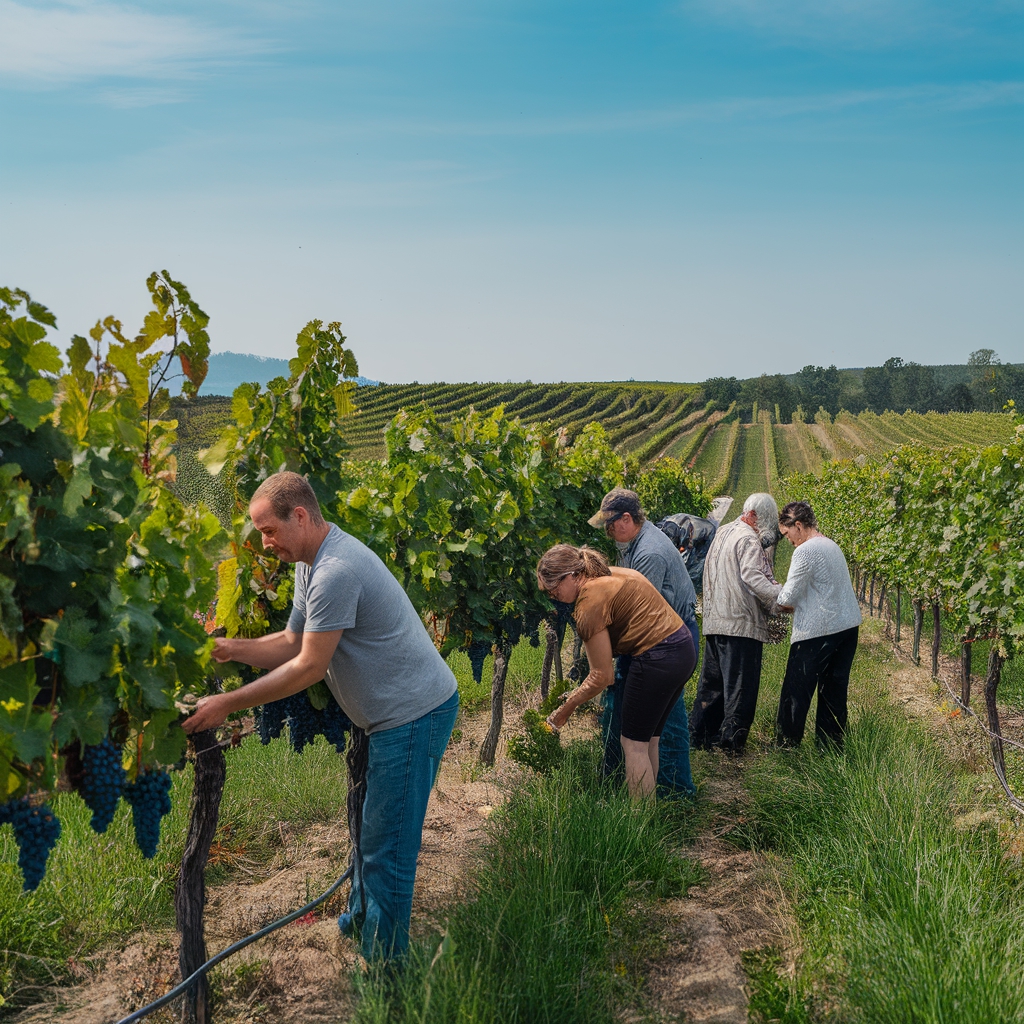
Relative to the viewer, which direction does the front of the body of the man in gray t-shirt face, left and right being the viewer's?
facing to the left of the viewer

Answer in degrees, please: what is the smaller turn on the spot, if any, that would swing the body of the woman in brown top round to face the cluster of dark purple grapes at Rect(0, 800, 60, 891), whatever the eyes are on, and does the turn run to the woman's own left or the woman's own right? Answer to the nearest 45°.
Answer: approximately 45° to the woman's own left

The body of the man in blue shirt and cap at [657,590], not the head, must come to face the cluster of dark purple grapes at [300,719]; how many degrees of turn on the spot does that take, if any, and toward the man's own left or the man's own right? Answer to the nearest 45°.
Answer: approximately 45° to the man's own left

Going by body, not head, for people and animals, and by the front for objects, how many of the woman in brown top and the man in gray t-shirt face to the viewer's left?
2

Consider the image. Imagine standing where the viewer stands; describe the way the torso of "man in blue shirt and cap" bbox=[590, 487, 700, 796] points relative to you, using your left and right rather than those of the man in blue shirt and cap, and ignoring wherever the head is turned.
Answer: facing to the left of the viewer

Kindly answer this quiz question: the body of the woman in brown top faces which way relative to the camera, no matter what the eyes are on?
to the viewer's left

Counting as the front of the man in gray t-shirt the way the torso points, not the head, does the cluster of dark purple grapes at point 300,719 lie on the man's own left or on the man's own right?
on the man's own right

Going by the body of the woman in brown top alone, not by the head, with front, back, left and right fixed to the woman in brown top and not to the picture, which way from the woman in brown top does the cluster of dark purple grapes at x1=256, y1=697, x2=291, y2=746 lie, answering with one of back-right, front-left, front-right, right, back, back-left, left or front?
front-left

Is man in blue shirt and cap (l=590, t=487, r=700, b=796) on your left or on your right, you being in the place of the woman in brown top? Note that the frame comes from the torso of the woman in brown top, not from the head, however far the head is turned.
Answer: on your right

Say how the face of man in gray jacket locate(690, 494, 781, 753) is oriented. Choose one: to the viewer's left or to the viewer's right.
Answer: to the viewer's right

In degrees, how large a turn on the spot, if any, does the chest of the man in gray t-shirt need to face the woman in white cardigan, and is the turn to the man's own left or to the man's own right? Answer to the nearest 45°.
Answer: approximately 135° to the man's own right

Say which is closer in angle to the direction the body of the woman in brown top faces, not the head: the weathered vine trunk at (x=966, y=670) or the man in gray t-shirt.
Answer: the man in gray t-shirt

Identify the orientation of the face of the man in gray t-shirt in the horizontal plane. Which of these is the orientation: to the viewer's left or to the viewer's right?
to the viewer's left
